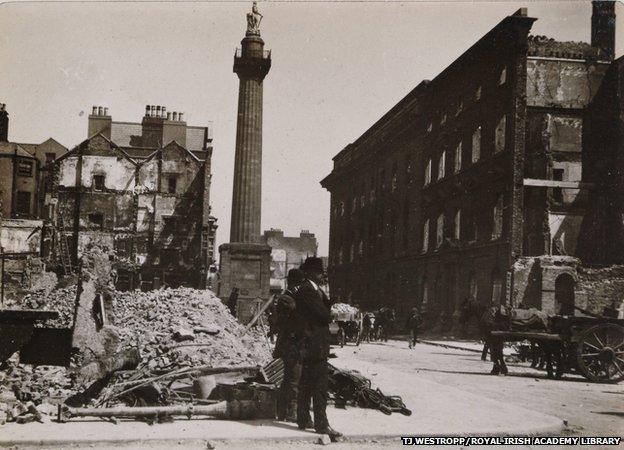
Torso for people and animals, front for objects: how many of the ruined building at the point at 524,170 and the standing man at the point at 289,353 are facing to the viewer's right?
1

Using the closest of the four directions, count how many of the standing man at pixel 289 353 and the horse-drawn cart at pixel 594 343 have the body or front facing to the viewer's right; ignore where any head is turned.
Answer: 1

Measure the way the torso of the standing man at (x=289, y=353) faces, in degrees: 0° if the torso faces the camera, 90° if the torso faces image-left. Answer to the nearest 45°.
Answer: approximately 270°

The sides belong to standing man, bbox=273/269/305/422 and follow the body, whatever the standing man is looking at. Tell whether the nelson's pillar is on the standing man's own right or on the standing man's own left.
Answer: on the standing man's own left

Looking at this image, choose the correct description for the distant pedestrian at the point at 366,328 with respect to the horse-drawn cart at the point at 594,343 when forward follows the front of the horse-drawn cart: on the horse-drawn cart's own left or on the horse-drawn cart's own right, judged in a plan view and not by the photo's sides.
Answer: on the horse-drawn cart's own right

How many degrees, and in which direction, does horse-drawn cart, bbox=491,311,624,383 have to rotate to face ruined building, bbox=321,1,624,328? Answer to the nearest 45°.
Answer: approximately 90° to its right

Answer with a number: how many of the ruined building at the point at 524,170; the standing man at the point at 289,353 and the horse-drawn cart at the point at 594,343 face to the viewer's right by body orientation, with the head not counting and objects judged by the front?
1

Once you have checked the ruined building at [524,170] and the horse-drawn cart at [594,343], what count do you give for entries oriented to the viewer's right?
0

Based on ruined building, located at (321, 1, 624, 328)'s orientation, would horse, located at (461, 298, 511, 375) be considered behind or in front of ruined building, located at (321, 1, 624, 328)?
in front

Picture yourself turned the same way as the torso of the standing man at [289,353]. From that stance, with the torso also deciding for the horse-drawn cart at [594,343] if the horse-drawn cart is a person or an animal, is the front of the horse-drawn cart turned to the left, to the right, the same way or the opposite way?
the opposite way

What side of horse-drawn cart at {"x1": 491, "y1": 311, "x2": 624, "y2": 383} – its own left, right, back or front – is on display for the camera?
left
